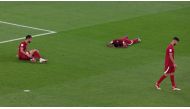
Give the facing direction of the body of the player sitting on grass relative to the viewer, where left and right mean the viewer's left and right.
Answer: facing to the right of the viewer
